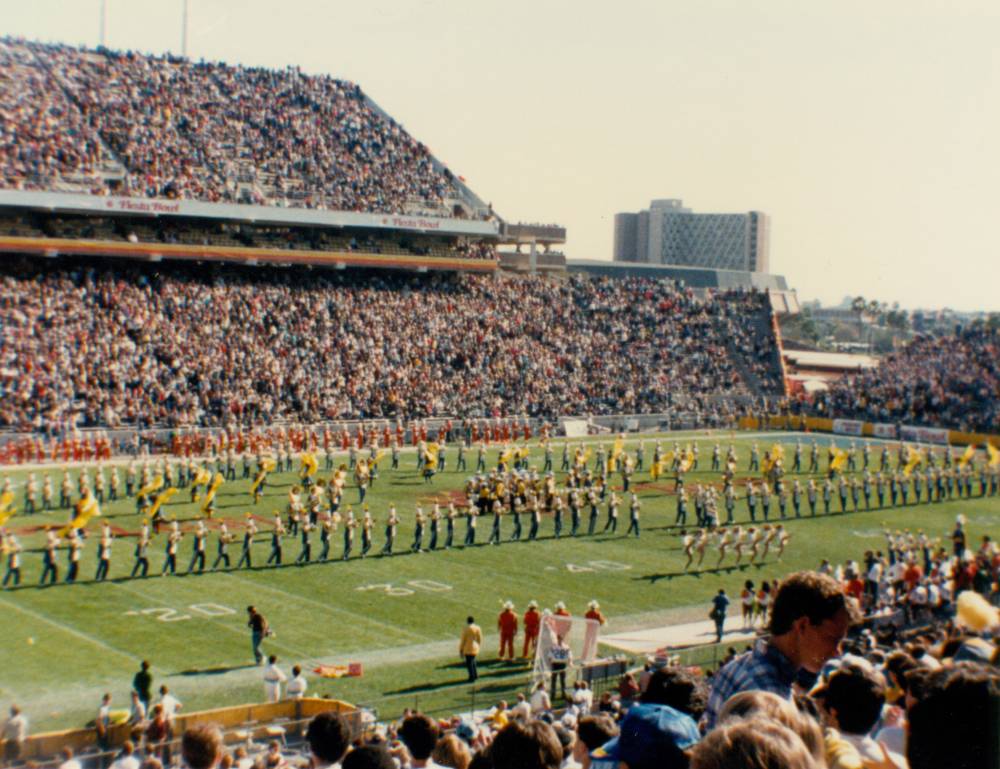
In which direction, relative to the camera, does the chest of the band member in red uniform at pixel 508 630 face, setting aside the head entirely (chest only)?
away from the camera

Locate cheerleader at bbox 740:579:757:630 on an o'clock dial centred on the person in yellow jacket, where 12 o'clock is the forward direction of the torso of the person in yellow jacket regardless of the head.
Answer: The cheerleader is roughly at 2 o'clock from the person in yellow jacket.

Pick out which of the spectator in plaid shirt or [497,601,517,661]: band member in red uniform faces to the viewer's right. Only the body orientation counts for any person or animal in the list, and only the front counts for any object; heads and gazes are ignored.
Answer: the spectator in plaid shirt

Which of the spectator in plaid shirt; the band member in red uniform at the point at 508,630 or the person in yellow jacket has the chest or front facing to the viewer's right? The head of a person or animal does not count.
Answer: the spectator in plaid shirt

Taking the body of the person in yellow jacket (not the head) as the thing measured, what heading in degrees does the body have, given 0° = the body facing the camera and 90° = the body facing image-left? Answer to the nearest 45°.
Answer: approximately 180°

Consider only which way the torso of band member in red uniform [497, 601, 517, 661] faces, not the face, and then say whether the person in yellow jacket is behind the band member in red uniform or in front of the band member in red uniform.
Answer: behind

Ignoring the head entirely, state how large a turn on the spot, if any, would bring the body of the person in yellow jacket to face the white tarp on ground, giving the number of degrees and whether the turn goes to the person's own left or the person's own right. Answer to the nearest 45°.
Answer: approximately 45° to the person's own right

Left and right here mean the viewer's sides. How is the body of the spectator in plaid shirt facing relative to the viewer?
facing to the right of the viewer

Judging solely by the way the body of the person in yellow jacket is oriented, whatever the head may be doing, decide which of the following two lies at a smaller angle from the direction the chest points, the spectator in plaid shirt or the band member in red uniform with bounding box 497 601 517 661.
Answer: the band member in red uniform

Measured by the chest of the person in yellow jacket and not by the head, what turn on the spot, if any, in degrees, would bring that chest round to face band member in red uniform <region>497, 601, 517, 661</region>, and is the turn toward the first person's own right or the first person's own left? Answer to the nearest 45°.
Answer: approximately 45° to the first person's own right

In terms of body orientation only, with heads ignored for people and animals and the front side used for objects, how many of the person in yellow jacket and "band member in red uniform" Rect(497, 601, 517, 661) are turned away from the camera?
2

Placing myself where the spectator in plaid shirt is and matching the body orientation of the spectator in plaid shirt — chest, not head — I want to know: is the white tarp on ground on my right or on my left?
on my left

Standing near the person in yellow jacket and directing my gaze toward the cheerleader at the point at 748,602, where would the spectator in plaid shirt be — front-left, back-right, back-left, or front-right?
back-right

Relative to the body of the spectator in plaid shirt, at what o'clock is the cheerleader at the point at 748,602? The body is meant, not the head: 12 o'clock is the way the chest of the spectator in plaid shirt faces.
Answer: The cheerleader is roughly at 9 o'clock from the spectator in plaid shirt.

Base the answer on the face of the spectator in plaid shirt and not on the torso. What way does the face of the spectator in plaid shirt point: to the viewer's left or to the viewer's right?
to the viewer's right
